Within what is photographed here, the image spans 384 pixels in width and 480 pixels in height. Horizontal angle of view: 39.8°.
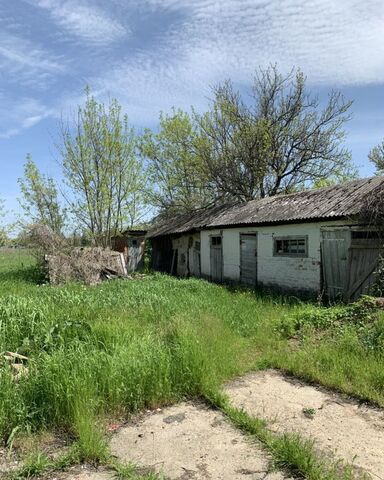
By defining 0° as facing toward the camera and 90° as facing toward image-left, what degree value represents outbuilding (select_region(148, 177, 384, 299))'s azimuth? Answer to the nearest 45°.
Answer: approximately 45°

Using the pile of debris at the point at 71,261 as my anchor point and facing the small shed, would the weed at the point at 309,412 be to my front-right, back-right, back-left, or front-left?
back-right

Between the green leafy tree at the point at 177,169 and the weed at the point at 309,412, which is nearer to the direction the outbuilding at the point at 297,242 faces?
the weed

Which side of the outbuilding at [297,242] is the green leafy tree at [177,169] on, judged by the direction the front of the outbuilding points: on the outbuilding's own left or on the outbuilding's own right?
on the outbuilding's own right

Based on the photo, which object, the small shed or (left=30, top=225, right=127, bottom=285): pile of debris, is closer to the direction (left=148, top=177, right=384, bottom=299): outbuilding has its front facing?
the pile of debris

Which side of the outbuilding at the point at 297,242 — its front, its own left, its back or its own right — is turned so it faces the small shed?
right

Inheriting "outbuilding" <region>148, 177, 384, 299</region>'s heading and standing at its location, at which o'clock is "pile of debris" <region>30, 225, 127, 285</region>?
The pile of debris is roughly at 2 o'clock from the outbuilding.
